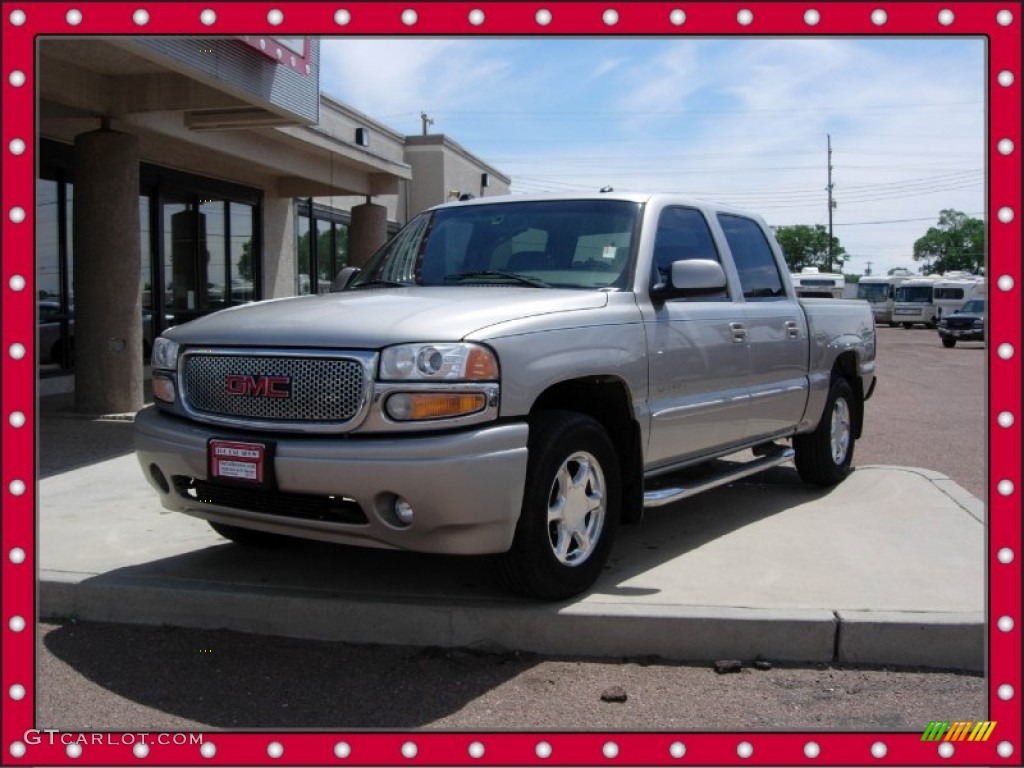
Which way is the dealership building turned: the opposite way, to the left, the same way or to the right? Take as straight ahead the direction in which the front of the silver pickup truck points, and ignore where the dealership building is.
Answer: to the left

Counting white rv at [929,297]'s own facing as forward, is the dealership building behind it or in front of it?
in front

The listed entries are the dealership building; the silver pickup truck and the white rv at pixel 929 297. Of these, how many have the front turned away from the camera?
0

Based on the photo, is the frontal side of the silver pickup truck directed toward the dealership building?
no

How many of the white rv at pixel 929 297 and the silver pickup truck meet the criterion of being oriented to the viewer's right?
0

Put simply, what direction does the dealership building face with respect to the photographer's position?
facing the viewer and to the right of the viewer

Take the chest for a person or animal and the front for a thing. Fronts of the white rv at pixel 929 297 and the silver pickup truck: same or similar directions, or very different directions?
same or similar directions

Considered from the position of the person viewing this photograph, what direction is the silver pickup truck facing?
facing the viewer and to the left of the viewer

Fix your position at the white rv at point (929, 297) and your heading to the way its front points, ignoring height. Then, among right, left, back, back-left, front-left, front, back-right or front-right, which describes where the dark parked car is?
front-left

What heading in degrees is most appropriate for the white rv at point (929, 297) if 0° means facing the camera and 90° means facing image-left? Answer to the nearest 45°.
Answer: approximately 45°

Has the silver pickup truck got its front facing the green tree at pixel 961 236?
no
